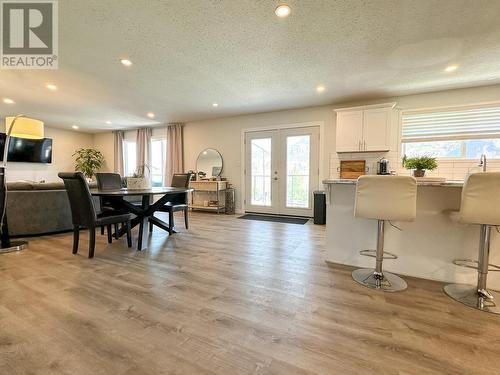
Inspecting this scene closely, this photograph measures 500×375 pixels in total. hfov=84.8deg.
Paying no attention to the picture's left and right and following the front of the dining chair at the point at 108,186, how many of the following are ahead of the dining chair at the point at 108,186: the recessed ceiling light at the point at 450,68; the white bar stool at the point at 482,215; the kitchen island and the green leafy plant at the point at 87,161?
3

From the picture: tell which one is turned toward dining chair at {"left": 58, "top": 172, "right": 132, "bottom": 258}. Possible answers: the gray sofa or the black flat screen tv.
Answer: the black flat screen tv

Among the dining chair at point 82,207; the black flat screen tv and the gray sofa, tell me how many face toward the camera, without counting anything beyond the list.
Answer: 1

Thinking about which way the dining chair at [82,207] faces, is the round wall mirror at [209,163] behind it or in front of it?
in front

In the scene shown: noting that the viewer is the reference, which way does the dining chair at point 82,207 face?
facing away from the viewer and to the right of the viewer

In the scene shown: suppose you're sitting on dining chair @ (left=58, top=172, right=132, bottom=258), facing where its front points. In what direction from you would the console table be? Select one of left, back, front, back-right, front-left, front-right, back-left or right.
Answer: front

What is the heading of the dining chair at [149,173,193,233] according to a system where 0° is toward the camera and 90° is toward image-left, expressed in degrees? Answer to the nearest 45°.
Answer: approximately 45°

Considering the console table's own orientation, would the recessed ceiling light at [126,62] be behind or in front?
in front

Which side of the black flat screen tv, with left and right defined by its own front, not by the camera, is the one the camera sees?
front

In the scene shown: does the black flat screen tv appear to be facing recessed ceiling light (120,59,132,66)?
yes

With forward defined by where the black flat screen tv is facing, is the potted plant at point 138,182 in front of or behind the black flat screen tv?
in front

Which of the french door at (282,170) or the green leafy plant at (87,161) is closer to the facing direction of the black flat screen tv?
the french door
